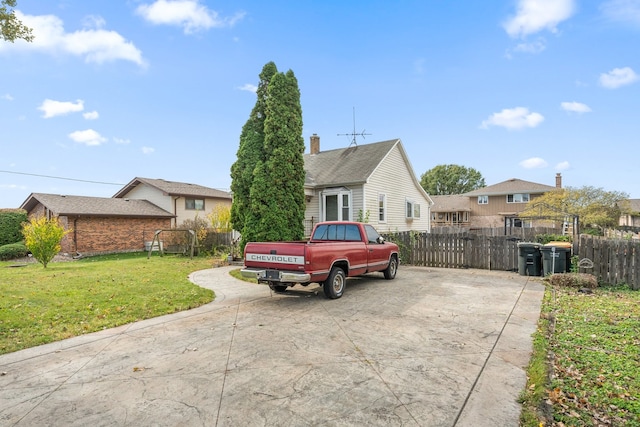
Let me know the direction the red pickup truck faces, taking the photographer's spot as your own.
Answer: facing away from the viewer and to the right of the viewer

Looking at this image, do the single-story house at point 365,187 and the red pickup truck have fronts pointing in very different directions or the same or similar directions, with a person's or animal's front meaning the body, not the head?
very different directions

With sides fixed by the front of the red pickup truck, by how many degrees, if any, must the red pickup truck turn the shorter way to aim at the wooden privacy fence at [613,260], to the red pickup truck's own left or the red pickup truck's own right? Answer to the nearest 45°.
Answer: approximately 45° to the red pickup truck's own right

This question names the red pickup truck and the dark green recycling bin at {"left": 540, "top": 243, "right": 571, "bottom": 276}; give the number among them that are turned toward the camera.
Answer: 1

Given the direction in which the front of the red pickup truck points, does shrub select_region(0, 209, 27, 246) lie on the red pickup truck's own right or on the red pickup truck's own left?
on the red pickup truck's own left

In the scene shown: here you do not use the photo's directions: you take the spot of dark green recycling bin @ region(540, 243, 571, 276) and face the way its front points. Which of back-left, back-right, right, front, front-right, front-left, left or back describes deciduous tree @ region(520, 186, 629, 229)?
back

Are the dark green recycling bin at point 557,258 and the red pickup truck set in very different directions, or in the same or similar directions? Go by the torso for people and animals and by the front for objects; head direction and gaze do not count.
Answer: very different directions

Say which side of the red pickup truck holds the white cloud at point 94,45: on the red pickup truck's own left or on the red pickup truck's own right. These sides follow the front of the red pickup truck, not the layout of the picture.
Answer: on the red pickup truck's own left

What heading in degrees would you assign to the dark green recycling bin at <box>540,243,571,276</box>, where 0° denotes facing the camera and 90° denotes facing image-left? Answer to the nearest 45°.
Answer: approximately 0°
